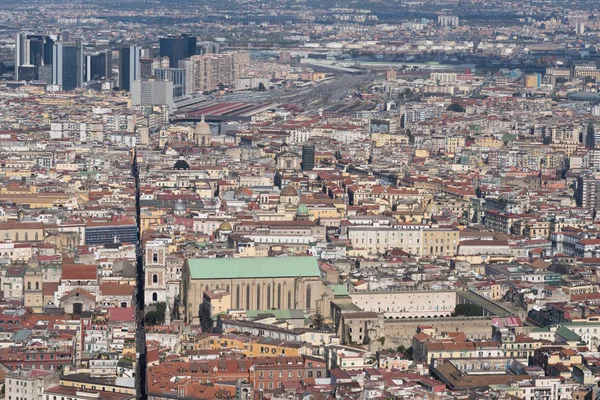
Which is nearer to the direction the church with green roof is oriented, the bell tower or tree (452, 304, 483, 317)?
the bell tower

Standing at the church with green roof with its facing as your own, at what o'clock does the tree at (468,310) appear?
The tree is roughly at 6 o'clock from the church with green roof.

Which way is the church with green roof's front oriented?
to the viewer's left
